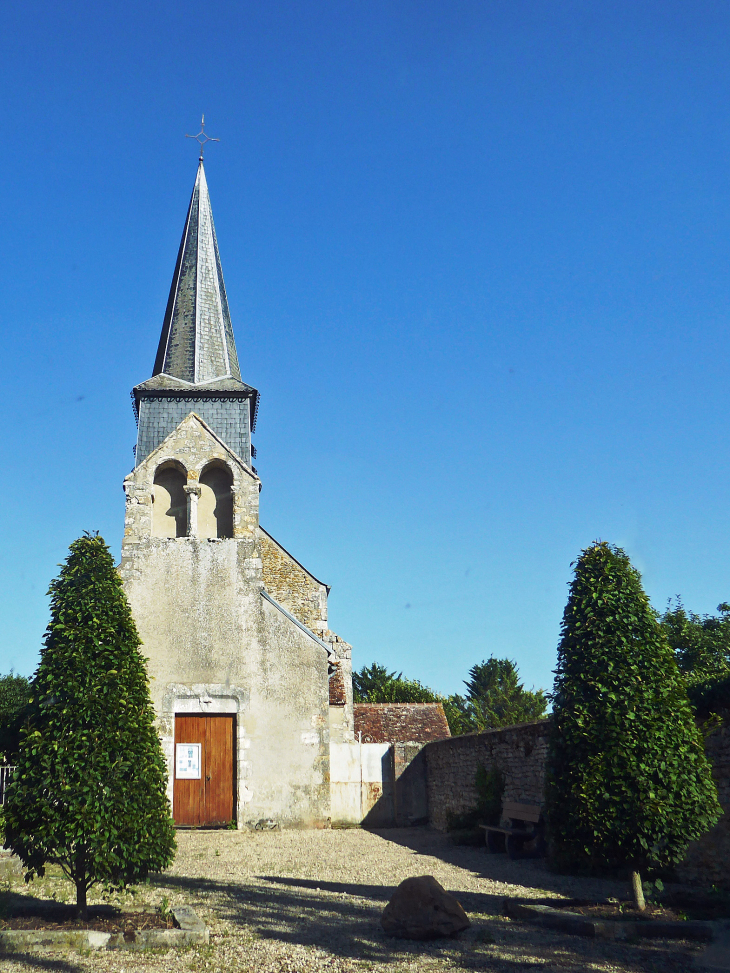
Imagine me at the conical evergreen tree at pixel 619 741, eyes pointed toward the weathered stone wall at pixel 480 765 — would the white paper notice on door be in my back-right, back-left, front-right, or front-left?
front-left

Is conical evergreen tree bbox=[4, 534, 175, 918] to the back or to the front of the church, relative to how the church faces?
to the front

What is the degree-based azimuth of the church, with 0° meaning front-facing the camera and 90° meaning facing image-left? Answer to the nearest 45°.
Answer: approximately 0°

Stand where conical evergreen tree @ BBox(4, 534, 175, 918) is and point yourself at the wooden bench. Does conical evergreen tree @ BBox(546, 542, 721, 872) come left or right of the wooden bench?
right

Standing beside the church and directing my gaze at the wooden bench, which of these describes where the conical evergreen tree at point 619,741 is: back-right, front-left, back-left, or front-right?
front-right

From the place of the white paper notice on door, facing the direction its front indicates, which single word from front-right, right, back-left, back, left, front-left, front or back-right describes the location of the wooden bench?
front-left

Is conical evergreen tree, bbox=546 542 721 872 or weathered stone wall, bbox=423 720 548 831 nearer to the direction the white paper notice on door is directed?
the conical evergreen tree

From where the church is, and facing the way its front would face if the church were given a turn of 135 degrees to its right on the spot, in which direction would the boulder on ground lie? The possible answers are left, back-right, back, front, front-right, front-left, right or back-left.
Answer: back-left

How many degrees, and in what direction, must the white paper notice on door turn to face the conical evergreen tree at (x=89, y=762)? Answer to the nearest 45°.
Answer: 0° — it already faces it

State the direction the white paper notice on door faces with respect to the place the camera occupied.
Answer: facing the viewer

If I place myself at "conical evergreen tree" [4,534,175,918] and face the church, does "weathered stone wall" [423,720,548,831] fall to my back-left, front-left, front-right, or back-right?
front-right

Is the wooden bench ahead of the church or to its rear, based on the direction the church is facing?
ahead

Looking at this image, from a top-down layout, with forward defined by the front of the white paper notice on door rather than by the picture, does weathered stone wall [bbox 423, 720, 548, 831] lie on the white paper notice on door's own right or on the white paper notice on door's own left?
on the white paper notice on door's own left

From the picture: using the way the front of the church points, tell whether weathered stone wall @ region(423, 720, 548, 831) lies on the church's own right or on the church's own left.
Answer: on the church's own left
